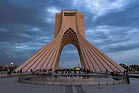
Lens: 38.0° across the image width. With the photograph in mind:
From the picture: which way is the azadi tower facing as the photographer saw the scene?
facing the viewer
